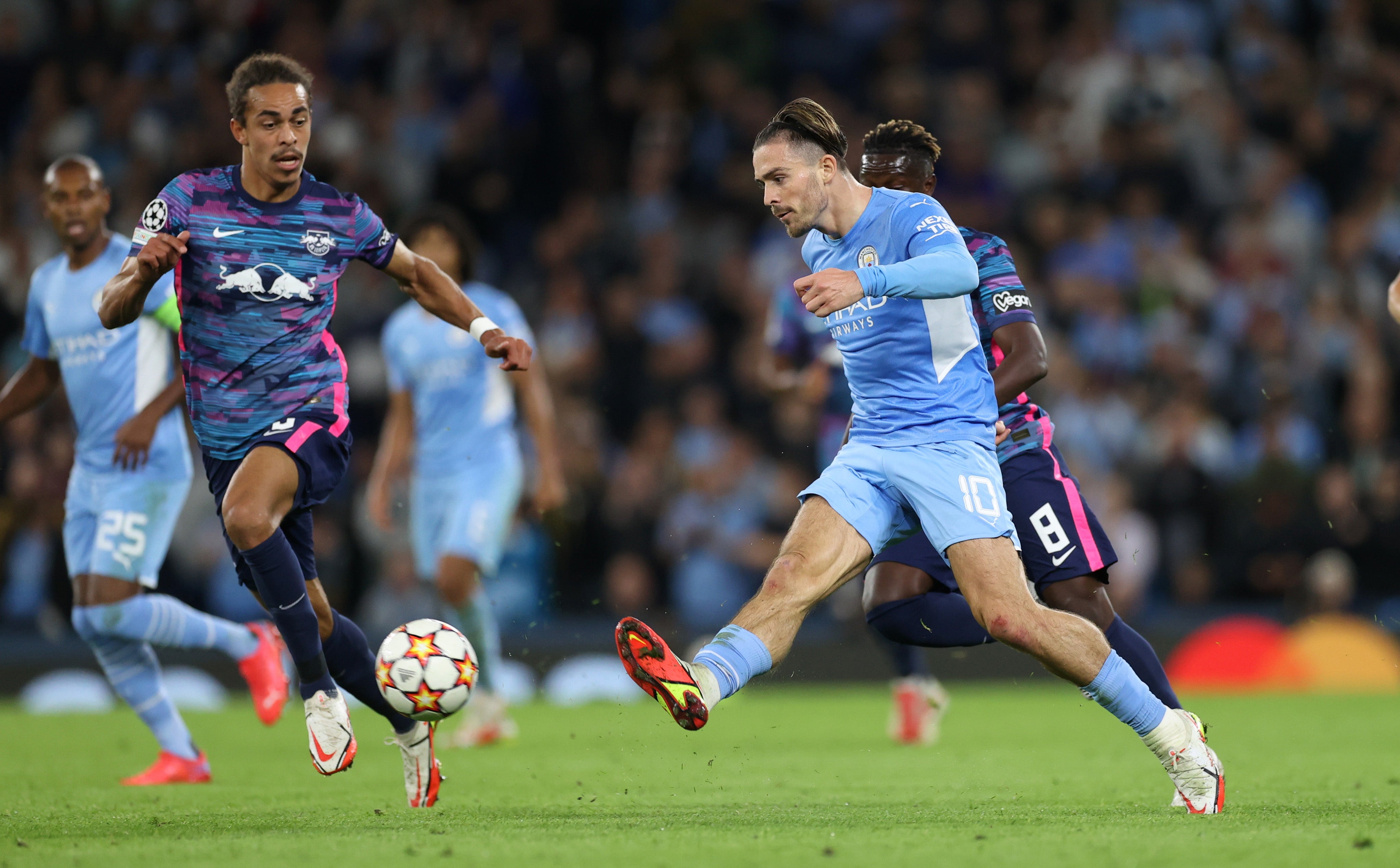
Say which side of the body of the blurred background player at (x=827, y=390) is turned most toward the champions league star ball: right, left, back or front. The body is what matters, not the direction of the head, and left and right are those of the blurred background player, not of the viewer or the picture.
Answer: front

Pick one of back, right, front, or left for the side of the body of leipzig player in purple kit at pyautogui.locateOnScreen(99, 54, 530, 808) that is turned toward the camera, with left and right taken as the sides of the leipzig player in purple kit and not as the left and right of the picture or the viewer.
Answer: front

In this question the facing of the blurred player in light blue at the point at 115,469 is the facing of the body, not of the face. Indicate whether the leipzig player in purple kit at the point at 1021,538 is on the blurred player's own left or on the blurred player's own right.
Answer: on the blurred player's own left

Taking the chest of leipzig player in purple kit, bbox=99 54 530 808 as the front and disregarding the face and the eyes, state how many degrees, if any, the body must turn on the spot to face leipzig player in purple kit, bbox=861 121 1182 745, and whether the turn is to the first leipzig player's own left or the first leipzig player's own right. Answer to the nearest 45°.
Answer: approximately 90° to the first leipzig player's own left

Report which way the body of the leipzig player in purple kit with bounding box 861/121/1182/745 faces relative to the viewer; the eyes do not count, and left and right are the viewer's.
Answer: facing the viewer and to the left of the viewer

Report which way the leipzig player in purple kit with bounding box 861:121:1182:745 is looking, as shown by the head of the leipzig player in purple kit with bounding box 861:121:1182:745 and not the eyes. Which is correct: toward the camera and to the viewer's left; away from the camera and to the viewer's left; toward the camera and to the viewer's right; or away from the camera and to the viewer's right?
toward the camera and to the viewer's left

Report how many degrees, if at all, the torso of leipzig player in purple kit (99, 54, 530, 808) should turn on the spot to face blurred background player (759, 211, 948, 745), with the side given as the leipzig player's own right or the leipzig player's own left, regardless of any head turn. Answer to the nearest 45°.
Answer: approximately 135° to the leipzig player's own left

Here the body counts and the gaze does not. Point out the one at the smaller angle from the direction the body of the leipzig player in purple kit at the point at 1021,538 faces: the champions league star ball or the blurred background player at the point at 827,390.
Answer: the champions league star ball
